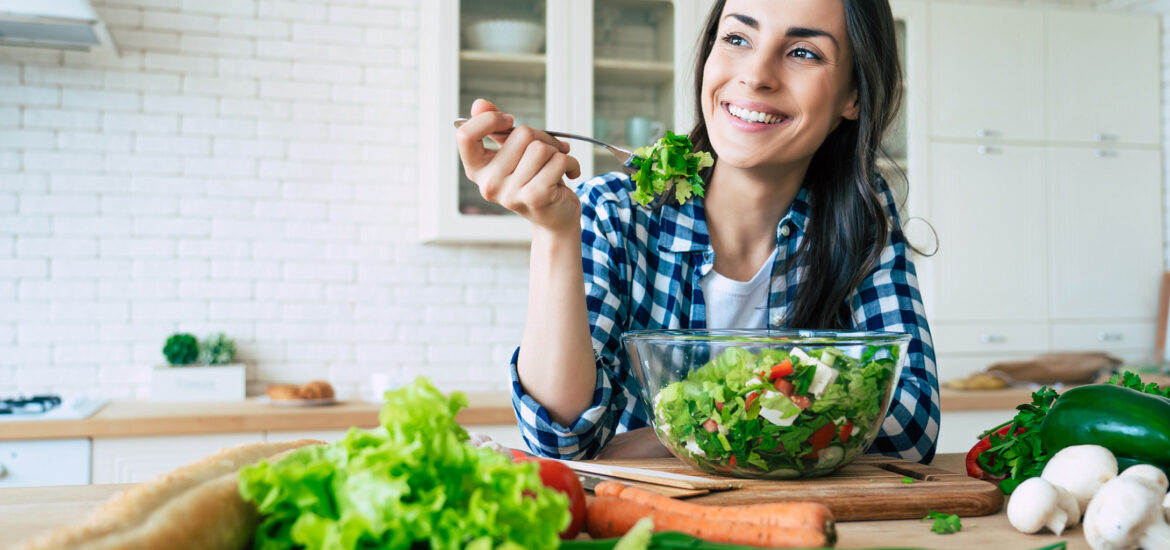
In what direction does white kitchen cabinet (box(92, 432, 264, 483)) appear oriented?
toward the camera

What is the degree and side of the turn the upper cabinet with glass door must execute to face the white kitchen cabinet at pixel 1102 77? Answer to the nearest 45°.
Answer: approximately 90° to its left

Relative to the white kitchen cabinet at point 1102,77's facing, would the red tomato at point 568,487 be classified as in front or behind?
in front

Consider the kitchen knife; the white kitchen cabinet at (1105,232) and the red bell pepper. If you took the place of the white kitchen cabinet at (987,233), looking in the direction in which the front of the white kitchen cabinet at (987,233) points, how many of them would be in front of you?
2

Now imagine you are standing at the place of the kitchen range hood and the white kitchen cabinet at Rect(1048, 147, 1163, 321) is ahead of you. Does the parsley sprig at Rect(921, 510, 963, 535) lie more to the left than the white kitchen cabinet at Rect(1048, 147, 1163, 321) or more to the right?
right

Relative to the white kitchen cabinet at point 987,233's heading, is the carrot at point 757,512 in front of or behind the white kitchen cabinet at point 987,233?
in front

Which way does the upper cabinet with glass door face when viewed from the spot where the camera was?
facing the viewer

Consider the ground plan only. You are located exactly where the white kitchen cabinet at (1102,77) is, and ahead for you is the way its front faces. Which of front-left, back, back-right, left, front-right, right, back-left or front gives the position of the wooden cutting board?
front
